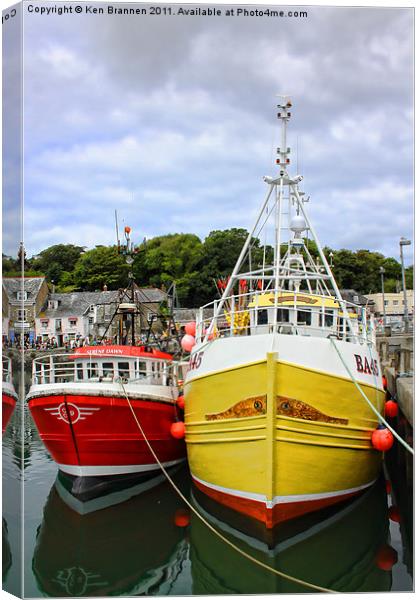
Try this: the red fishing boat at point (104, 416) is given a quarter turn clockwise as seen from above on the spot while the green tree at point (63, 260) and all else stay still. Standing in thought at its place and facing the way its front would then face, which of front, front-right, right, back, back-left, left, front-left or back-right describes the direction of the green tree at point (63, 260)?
front-right

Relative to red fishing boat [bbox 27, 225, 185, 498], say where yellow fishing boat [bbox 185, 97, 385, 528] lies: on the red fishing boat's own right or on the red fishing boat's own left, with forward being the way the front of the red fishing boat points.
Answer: on the red fishing boat's own left

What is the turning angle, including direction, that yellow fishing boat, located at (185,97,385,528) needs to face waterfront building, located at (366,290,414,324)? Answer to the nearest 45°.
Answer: approximately 180°

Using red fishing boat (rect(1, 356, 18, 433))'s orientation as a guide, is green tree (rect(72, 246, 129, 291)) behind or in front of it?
behind

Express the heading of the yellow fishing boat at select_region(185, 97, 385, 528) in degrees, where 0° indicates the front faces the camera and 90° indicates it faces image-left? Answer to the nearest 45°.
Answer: approximately 0°

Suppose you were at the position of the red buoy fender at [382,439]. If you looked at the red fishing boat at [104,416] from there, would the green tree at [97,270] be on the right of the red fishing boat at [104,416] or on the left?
right
